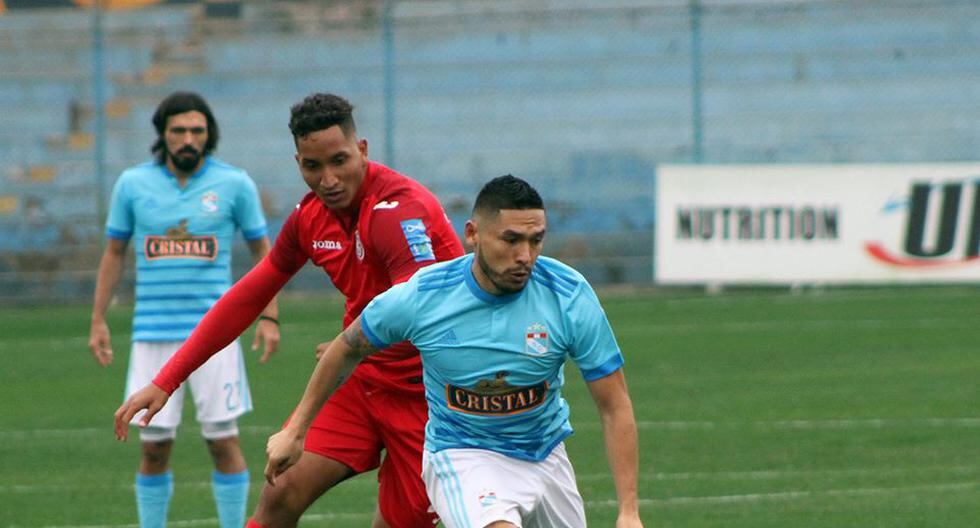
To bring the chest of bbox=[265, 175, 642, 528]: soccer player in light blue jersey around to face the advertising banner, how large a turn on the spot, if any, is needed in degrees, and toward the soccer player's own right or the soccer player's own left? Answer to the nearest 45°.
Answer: approximately 180°

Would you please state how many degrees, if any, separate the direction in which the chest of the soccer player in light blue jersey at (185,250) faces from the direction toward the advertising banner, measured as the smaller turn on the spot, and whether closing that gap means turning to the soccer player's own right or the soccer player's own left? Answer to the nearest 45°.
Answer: approximately 135° to the soccer player's own left

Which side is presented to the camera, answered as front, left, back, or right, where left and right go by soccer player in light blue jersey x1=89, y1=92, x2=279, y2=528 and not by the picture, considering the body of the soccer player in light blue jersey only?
front

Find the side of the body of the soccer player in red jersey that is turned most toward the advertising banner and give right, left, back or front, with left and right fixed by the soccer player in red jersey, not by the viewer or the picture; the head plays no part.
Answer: back

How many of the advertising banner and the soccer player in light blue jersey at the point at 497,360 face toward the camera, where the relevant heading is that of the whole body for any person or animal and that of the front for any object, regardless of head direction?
2

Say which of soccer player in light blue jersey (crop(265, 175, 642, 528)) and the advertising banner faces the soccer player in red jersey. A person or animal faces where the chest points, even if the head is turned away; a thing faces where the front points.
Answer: the advertising banner

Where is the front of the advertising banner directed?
toward the camera

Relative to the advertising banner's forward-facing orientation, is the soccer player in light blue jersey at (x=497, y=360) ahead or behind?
ahead

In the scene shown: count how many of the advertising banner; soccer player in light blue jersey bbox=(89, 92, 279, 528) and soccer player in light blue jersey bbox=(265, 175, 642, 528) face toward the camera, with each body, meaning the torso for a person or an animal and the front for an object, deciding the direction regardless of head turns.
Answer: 3

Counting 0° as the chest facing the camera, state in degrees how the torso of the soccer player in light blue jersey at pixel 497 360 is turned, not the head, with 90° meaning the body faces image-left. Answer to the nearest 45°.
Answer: approximately 0°

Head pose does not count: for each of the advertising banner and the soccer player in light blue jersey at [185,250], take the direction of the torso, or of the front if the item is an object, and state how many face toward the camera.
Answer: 2
